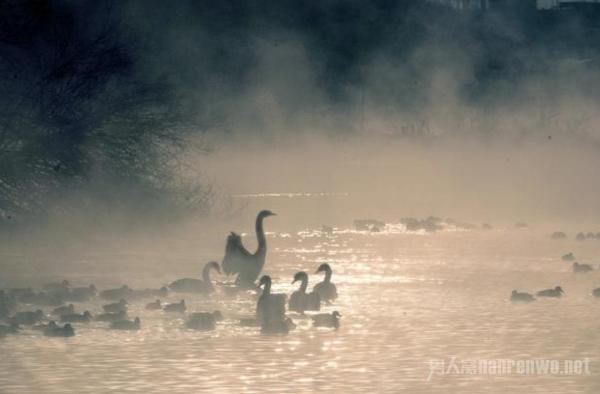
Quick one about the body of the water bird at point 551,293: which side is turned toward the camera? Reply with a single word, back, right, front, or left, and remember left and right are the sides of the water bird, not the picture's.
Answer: right

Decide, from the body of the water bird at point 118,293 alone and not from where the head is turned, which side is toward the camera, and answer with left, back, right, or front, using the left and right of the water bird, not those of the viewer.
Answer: right

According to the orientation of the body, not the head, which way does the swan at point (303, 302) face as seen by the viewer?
to the viewer's left

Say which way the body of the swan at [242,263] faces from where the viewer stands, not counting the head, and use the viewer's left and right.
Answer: facing to the right of the viewer
